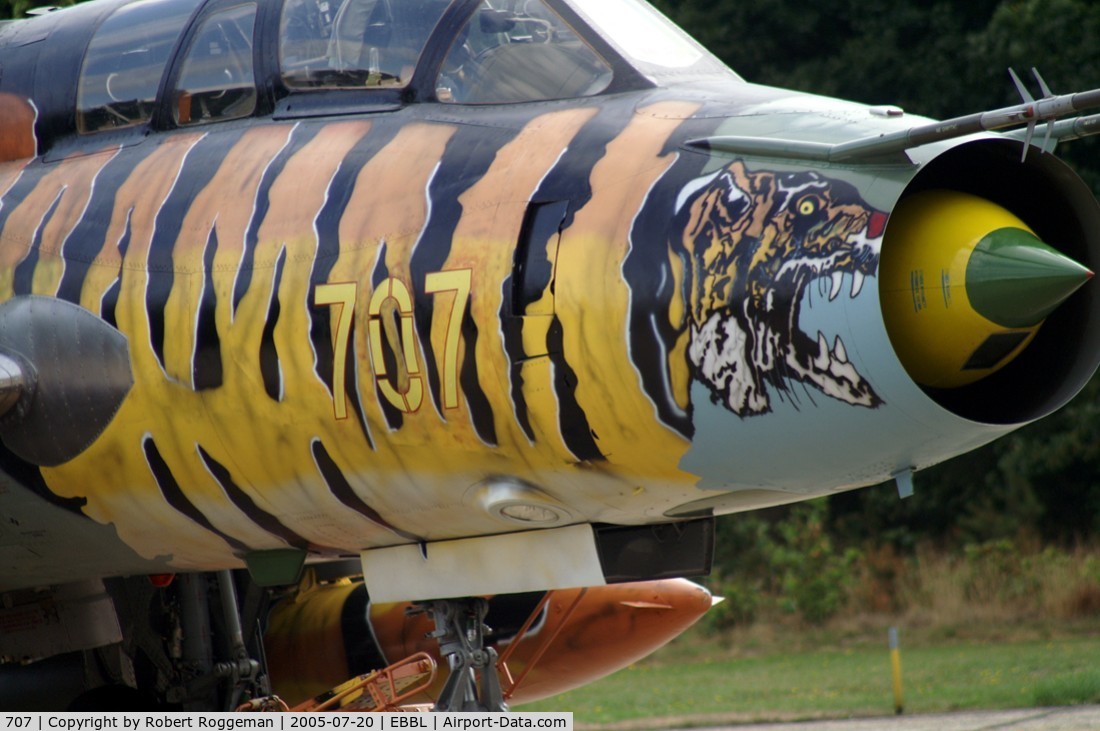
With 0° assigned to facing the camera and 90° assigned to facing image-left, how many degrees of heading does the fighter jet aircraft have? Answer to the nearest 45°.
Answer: approximately 315°
